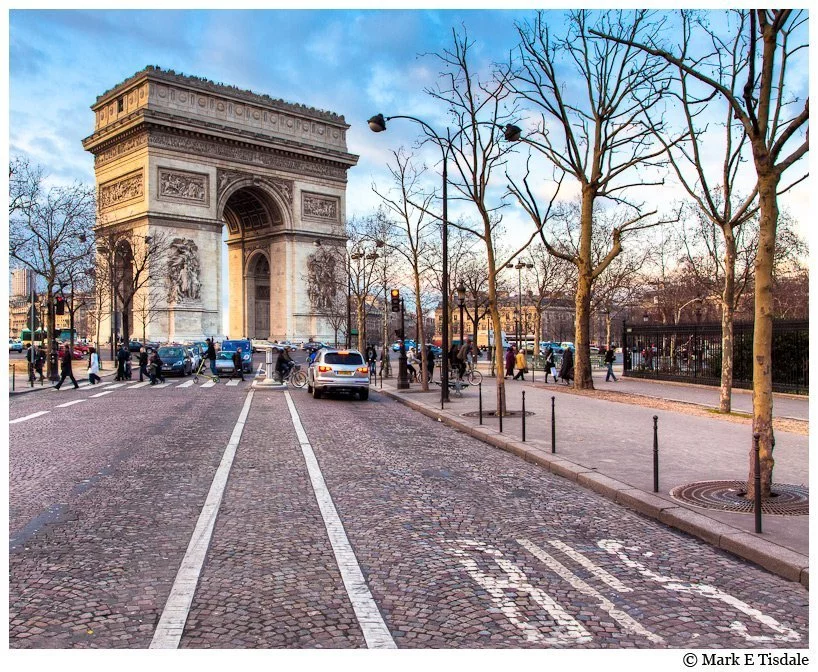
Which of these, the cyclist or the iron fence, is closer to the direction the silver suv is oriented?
the cyclist

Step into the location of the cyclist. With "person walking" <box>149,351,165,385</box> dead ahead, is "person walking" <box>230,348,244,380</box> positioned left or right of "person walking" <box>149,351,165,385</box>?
right

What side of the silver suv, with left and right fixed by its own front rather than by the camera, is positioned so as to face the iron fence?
right

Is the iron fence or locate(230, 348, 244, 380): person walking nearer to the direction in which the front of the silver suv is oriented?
the person walking

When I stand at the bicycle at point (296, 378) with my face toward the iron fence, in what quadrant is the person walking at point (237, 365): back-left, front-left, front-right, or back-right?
back-left

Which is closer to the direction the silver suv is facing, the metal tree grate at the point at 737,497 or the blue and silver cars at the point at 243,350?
the blue and silver cars

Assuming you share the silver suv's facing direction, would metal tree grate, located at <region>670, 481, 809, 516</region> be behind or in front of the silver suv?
behind

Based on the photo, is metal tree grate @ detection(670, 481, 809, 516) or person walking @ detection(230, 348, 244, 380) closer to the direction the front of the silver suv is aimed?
the person walking

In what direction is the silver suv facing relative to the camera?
away from the camera
